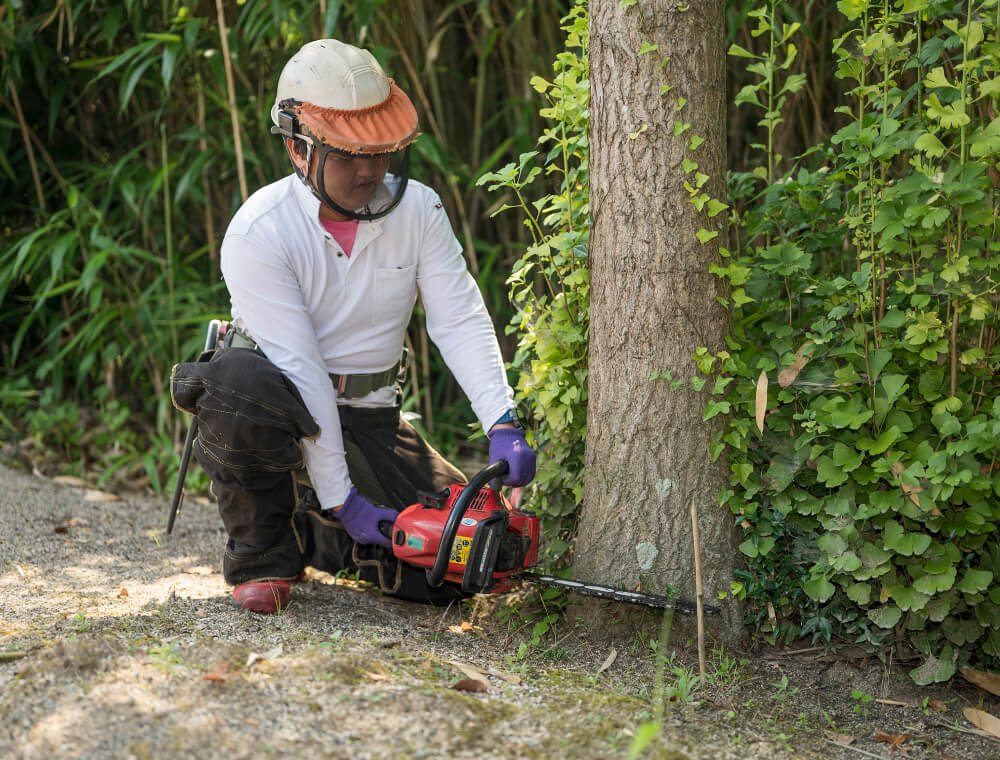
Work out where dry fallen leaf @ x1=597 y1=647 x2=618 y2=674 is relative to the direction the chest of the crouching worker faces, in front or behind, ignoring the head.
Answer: in front

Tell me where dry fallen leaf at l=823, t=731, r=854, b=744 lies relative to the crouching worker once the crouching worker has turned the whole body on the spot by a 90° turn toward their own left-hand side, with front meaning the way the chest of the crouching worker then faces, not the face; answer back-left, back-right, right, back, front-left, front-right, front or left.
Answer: right

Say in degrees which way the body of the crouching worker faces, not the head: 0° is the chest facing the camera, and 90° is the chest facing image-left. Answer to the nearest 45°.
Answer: approximately 315°

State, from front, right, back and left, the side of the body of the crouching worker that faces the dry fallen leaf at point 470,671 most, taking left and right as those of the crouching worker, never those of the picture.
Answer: front

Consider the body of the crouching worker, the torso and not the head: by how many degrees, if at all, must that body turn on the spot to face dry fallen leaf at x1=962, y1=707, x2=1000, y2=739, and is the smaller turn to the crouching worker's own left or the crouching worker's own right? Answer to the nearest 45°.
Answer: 0° — they already face it

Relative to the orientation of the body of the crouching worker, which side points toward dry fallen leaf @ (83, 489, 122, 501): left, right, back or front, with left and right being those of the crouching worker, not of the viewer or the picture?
back

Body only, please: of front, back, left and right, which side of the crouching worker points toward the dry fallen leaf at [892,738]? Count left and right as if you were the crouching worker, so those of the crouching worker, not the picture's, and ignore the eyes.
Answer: front

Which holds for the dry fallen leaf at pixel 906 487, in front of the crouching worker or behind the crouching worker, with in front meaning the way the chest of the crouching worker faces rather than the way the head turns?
in front

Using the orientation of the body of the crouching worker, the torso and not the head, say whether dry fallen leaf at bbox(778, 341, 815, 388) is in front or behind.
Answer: in front

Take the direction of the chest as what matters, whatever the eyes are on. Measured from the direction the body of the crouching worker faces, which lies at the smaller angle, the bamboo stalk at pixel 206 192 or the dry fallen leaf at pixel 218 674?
the dry fallen leaf
